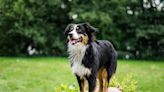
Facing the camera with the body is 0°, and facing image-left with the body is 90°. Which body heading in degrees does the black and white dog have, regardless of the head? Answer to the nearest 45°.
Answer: approximately 45°
